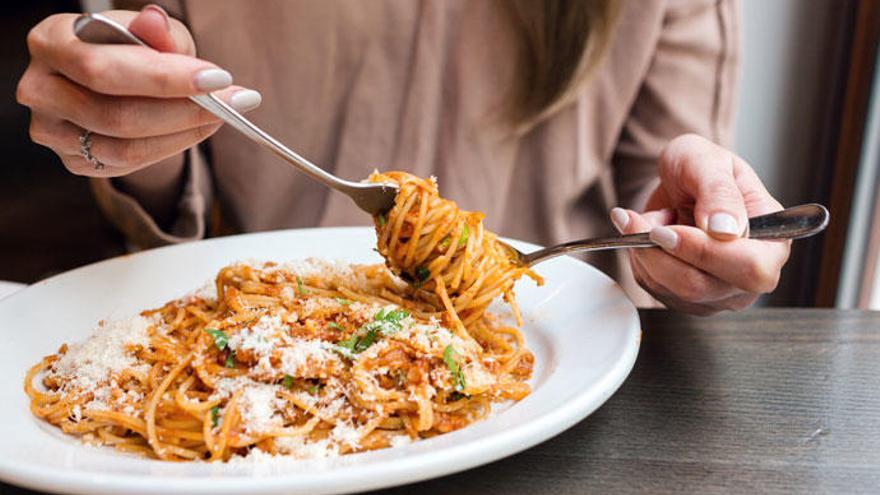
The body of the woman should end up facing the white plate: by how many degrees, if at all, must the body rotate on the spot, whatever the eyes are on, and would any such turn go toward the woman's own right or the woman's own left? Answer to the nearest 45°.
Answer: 0° — they already face it

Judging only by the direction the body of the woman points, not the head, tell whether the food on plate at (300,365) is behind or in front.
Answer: in front

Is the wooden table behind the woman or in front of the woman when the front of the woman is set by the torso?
in front

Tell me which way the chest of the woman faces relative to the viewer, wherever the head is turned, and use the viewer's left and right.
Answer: facing the viewer
